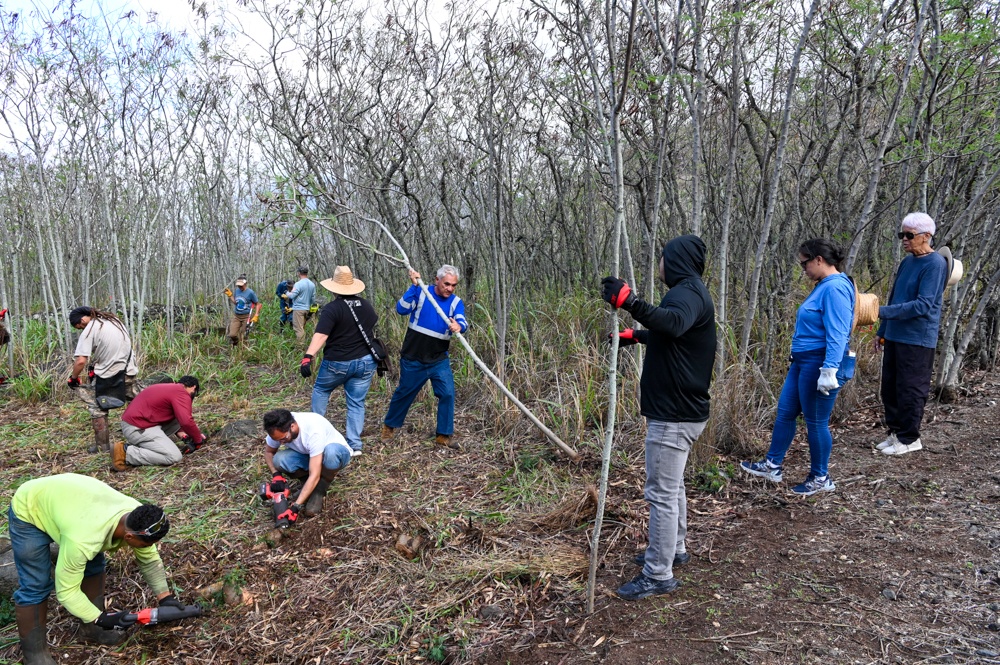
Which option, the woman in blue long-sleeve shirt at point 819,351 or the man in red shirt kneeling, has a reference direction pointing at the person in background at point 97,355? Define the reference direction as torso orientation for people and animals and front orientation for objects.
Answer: the woman in blue long-sleeve shirt

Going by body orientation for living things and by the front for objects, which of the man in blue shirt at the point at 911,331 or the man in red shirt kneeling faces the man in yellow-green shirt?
the man in blue shirt

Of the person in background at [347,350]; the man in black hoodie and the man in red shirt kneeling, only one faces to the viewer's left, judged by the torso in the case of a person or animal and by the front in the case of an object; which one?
the man in black hoodie

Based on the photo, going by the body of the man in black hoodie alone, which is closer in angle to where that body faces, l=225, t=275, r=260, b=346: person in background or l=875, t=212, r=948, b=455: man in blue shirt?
the person in background

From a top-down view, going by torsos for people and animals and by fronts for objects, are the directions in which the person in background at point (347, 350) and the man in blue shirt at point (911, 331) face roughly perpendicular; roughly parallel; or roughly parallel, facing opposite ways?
roughly perpendicular

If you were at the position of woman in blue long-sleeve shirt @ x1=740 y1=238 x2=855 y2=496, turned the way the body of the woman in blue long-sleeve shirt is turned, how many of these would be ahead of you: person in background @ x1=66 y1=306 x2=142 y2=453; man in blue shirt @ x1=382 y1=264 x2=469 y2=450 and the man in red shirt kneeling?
3

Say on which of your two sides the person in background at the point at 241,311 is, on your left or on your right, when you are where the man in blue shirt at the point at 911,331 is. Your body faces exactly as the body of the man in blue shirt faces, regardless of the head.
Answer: on your right

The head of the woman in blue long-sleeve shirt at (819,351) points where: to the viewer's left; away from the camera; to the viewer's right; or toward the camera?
to the viewer's left

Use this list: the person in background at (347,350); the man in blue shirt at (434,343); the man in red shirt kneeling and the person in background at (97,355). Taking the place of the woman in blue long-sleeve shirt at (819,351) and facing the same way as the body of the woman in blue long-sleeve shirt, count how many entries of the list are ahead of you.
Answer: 4

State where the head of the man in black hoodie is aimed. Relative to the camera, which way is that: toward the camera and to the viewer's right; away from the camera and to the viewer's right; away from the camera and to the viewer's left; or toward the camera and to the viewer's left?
away from the camera and to the viewer's left

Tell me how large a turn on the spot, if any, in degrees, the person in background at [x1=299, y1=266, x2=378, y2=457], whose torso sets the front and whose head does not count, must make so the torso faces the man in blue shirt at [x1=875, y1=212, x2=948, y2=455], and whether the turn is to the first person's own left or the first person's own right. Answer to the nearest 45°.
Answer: approximately 135° to the first person's own right

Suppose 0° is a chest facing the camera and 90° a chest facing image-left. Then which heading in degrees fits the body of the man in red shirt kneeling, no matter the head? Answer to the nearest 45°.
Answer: approximately 270°

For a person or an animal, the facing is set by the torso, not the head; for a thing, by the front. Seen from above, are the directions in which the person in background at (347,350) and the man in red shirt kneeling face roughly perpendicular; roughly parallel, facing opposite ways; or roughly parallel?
roughly perpendicular

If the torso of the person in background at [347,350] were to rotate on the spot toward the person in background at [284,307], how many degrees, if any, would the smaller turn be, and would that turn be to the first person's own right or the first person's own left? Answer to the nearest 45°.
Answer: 0° — they already face them

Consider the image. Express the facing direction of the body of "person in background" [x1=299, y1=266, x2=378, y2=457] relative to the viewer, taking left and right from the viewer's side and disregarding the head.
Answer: facing away from the viewer

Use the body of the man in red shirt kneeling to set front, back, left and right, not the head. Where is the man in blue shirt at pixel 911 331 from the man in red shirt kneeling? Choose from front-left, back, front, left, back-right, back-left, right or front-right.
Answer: front-right

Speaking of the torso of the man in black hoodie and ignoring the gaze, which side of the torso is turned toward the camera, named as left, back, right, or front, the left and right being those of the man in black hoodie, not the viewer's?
left

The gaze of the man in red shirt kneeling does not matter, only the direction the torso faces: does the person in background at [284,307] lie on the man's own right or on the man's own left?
on the man's own left

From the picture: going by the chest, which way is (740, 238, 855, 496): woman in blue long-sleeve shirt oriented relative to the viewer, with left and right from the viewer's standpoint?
facing to the left of the viewer
